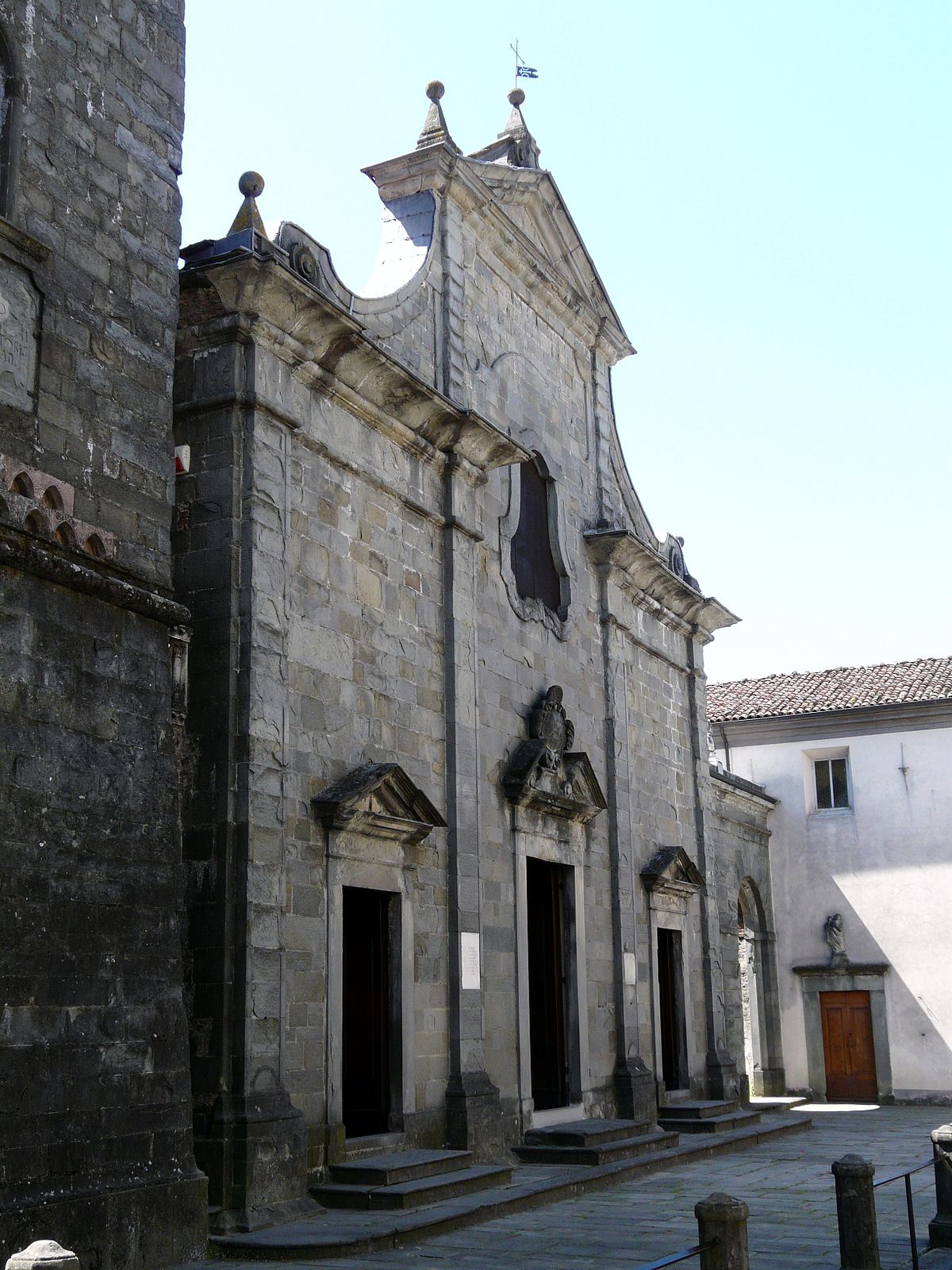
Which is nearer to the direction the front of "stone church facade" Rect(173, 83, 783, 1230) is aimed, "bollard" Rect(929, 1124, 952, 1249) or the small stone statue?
the bollard

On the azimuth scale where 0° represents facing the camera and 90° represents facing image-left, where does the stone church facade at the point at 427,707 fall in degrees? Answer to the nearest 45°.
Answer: approximately 315°

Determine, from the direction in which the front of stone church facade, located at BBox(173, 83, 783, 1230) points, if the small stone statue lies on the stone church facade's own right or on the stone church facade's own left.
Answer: on the stone church facade's own left

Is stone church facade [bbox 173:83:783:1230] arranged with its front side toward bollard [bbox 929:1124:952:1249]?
yes

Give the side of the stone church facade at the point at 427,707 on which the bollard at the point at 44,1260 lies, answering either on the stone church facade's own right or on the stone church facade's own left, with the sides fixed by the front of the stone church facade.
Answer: on the stone church facade's own right

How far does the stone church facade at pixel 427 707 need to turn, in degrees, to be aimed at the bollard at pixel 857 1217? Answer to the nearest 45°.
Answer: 0° — it already faces it
